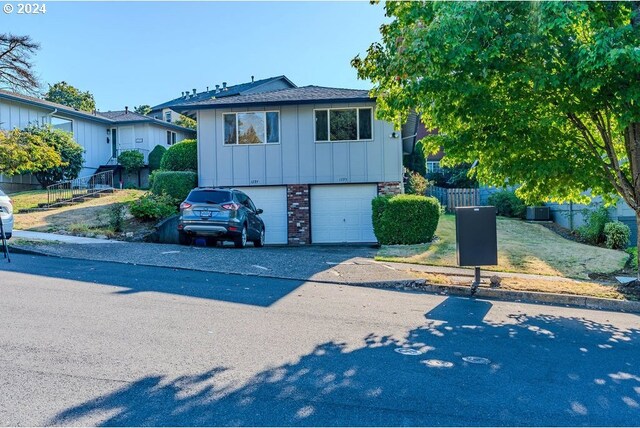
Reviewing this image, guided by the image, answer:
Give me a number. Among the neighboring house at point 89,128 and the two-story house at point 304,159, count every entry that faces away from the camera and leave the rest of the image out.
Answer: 0

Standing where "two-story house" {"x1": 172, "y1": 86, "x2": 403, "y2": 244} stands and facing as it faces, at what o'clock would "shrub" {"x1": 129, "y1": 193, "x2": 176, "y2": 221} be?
The shrub is roughly at 2 o'clock from the two-story house.

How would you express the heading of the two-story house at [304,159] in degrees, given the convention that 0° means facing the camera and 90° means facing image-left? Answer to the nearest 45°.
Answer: approximately 0°

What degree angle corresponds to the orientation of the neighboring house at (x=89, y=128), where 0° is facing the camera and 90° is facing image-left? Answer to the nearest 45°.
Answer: approximately 315°

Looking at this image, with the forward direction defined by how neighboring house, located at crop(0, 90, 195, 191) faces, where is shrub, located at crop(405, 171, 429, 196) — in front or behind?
in front

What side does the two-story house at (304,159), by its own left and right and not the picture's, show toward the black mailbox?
front

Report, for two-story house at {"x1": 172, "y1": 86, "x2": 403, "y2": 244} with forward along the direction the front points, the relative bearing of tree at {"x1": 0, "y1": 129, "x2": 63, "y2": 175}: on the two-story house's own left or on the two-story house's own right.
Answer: on the two-story house's own right

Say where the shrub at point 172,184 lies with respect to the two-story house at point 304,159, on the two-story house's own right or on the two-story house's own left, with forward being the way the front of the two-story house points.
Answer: on the two-story house's own right

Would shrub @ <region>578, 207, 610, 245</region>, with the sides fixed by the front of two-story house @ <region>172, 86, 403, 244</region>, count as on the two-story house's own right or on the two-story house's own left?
on the two-story house's own left
